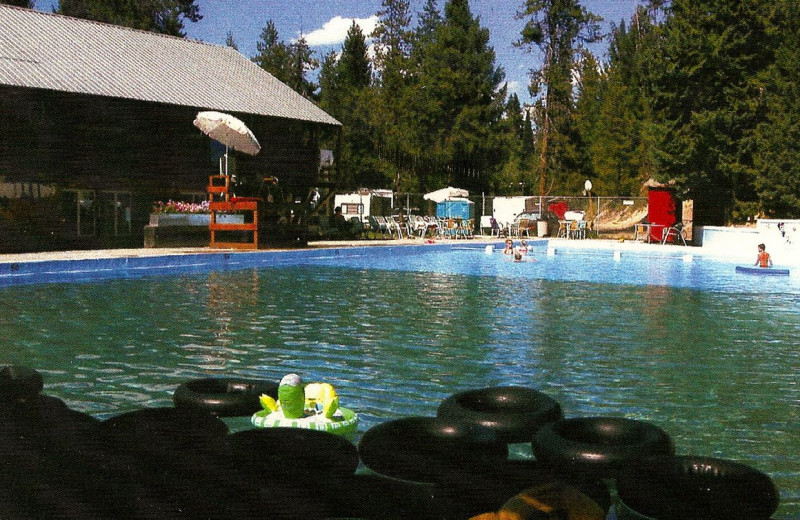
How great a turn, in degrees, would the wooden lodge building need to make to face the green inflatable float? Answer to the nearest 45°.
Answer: approximately 45° to its right

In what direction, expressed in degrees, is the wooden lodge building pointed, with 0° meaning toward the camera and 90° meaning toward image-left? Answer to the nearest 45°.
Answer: approximately 315°

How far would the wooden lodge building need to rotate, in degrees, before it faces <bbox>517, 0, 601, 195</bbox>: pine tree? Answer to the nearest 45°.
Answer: approximately 90° to its left

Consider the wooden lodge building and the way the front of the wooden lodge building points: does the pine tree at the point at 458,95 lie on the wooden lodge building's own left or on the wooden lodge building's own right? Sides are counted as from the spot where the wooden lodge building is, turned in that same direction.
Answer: on the wooden lodge building's own left

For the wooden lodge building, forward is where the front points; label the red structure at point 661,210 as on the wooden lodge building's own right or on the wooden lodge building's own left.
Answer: on the wooden lodge building's own left
